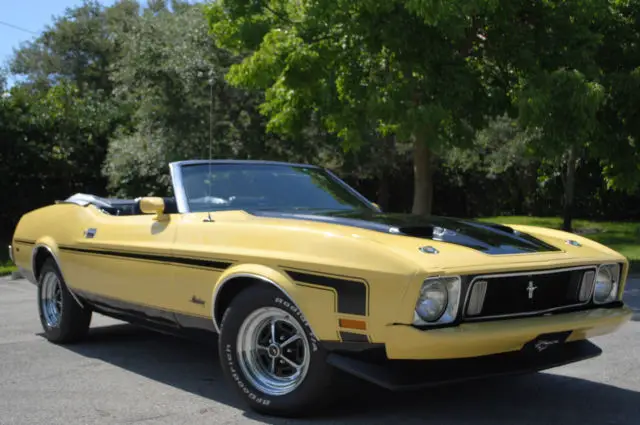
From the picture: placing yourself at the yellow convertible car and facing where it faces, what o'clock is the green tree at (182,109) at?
The green tree is roughly at 7 o'clock from the yellow convertible car.

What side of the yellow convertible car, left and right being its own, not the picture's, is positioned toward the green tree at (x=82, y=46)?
back

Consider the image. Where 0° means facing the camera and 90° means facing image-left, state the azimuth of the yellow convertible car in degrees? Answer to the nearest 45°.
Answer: approximately 315°
